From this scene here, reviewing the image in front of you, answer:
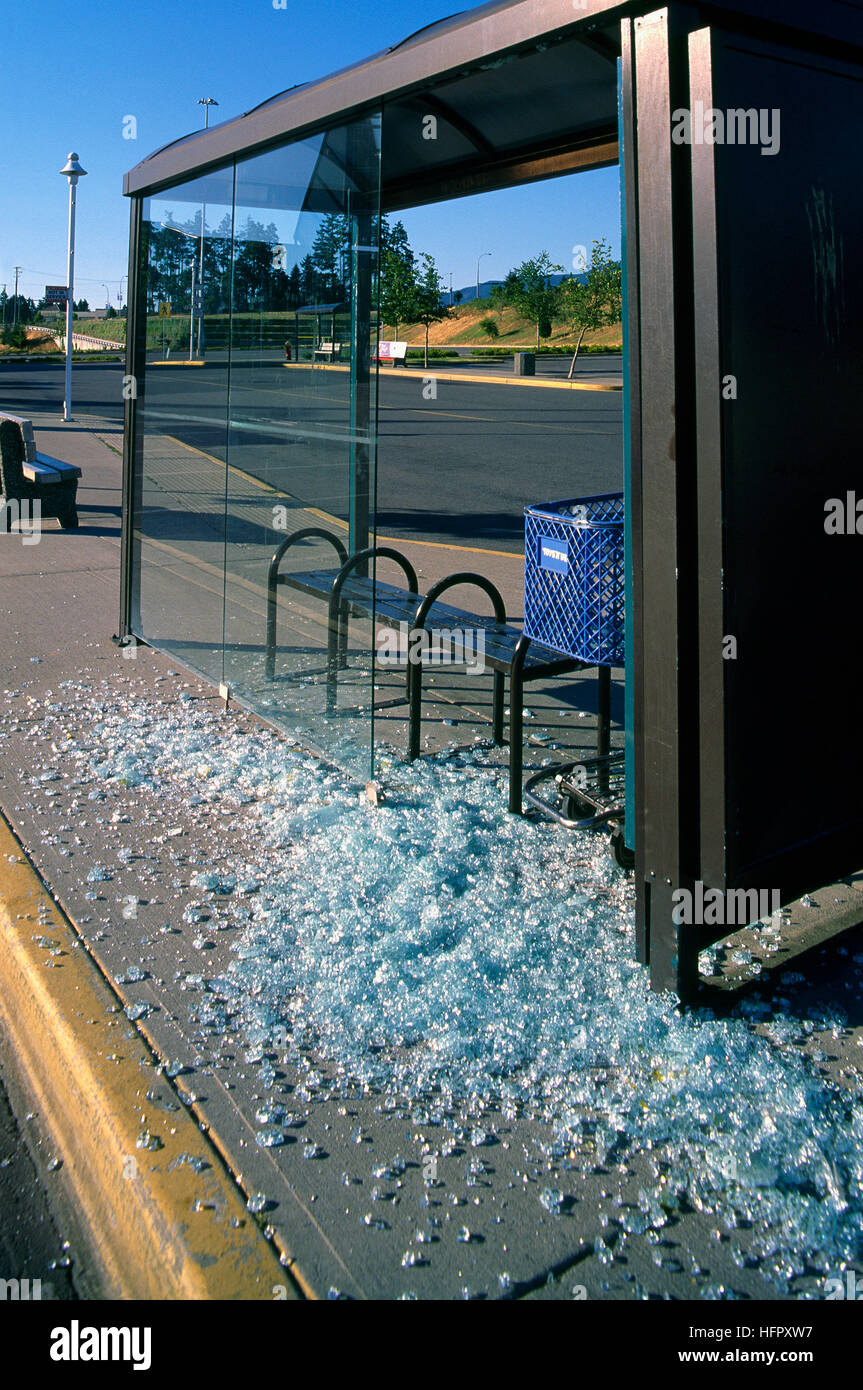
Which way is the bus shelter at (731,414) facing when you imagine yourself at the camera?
facing away from the viewer and to the right of the viewer

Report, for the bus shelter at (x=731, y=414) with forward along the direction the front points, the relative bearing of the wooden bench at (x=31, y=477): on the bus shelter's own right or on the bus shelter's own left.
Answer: on the bus shelter's own left

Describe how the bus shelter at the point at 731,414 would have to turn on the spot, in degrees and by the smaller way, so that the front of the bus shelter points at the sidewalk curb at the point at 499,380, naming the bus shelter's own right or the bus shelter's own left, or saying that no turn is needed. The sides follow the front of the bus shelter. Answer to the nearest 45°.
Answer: approximately 45° to the bus shelter's own left

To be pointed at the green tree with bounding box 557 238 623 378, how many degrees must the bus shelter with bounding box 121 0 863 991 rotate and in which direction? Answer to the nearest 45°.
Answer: approximately 45° to its left

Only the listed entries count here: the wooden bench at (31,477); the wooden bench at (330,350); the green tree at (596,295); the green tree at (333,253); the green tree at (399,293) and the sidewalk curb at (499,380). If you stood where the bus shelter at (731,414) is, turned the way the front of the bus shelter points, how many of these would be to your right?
0

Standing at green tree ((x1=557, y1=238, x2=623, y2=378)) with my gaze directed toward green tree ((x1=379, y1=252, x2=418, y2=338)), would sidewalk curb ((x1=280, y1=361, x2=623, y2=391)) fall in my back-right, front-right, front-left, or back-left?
front-left
